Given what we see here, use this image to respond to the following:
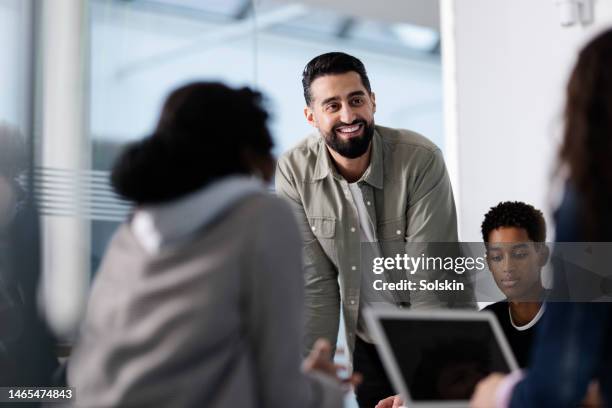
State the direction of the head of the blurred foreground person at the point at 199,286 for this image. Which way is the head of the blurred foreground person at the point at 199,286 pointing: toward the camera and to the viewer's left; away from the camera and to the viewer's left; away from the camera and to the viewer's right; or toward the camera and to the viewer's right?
away from the camera and to the viewer's right

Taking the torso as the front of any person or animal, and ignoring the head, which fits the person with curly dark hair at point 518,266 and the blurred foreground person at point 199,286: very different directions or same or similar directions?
very different directions

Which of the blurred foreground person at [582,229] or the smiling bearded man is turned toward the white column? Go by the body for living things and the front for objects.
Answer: the blurred foreground person

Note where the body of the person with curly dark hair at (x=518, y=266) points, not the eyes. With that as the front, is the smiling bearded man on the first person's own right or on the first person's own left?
on the first person's own right

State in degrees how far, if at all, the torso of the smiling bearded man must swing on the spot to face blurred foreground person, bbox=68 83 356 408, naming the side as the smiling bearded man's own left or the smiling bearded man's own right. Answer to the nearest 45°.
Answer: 0° — they already face them

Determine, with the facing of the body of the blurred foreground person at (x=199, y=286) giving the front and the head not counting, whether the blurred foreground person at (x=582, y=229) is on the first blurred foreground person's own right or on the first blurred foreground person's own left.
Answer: on the first blurred foreground person's own right

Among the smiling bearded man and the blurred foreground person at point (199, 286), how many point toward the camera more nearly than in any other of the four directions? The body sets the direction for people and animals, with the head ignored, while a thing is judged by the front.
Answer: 1

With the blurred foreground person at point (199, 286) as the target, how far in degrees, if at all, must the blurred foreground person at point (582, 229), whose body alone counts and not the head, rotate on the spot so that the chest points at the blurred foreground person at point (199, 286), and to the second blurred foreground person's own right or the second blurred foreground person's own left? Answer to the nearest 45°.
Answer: approximately 45° to the second blurred foreground person's own left

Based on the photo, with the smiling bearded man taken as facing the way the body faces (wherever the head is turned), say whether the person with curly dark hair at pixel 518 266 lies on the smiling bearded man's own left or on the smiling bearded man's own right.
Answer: on the smiling bearded man's own left

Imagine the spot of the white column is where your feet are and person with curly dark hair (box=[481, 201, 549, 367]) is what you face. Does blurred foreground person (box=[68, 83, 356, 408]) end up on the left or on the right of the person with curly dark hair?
right

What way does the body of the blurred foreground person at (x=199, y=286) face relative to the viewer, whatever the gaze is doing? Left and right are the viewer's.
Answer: facing away from the viewer and to the right of the viewer
